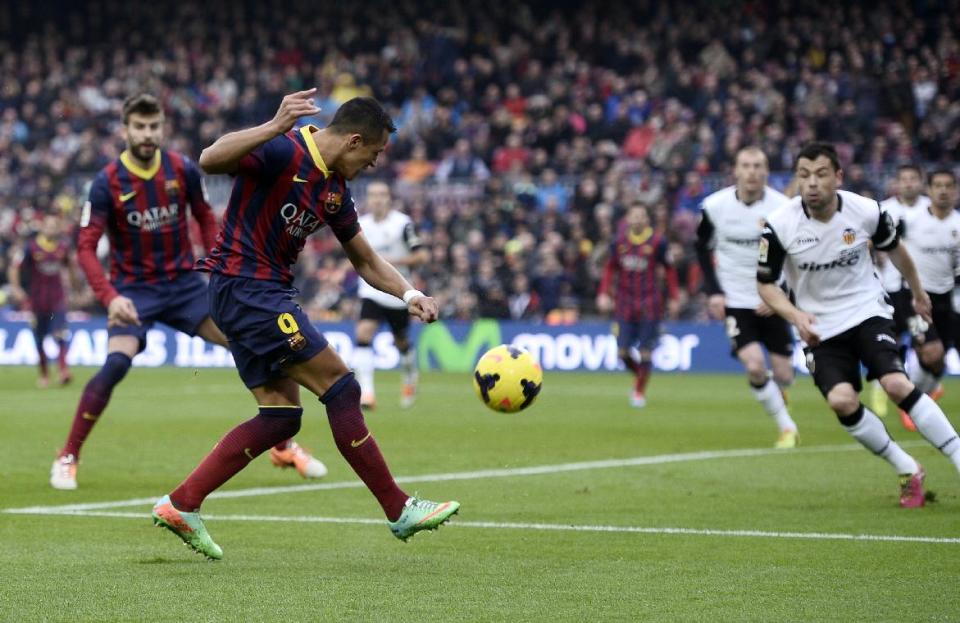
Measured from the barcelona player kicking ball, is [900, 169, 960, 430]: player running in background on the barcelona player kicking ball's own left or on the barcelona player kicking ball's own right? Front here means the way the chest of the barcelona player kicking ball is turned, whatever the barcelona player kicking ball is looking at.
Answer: on the barcelona player kicking ball's own left

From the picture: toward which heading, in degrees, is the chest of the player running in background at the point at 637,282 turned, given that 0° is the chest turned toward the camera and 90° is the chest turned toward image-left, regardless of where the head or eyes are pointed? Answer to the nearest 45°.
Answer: approximately 0°

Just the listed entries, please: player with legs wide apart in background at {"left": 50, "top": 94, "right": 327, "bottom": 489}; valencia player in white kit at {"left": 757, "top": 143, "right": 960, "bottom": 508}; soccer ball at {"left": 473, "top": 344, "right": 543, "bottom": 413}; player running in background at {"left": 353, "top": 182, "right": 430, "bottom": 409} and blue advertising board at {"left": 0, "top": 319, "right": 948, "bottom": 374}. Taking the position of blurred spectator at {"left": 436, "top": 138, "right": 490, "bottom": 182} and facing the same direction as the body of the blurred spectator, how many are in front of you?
5

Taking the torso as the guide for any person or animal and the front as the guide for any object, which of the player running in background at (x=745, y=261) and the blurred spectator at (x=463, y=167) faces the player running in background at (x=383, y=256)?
the blurred spectator

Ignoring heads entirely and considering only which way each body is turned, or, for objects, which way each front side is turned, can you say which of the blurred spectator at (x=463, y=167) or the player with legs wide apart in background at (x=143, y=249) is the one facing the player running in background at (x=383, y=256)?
the blurred spectator

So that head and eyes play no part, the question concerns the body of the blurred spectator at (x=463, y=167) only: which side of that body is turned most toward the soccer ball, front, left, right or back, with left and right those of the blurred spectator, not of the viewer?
front

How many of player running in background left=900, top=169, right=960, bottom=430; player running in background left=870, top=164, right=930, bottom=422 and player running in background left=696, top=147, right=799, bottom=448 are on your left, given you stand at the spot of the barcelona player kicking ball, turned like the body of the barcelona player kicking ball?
3

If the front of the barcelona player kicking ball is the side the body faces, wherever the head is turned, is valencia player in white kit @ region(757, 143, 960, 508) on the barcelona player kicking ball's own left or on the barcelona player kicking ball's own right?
on the barcelona player kicking ball's own left

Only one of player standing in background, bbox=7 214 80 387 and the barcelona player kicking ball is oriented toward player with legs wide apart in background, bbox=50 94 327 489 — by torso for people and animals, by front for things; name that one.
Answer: player standing in background, bbox=7 214 80 387
